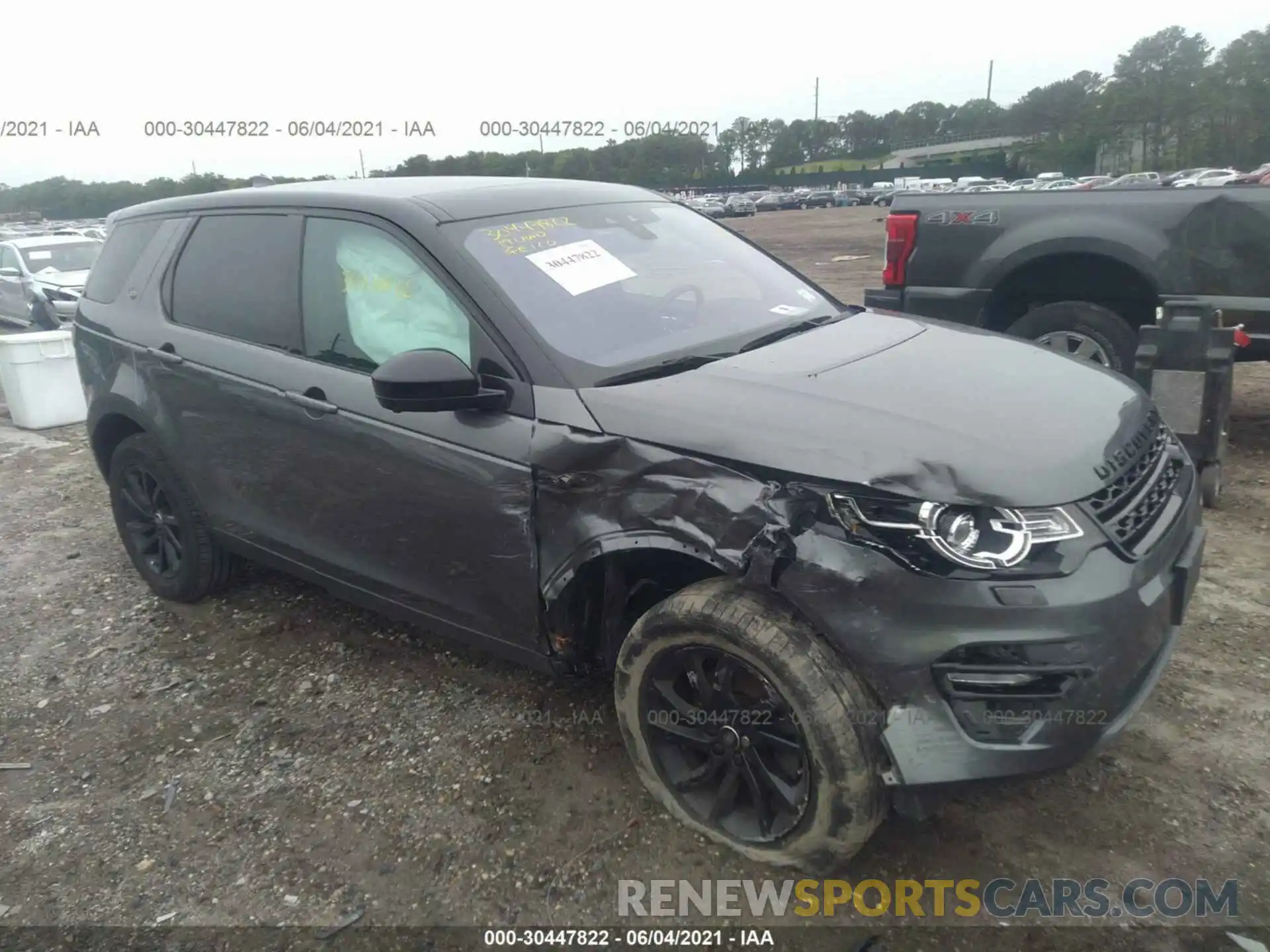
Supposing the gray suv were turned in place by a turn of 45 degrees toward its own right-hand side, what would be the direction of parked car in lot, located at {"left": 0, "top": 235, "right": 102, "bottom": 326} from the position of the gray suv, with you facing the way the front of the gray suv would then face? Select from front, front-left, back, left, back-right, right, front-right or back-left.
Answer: back-right

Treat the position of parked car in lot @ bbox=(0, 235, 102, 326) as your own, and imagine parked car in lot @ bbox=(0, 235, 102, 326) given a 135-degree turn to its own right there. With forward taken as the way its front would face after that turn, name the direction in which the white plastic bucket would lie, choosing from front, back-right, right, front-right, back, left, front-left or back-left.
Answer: left

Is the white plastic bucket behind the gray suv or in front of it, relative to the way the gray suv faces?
behind

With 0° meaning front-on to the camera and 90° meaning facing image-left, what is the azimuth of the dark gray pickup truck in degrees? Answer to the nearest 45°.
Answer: approximately 270°

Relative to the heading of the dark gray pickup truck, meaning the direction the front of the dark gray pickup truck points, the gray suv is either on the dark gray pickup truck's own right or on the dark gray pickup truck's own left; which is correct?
on the dark gray pickup truck's own right

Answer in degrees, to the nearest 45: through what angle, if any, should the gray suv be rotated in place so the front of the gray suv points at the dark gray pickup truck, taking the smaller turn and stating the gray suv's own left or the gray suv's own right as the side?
approximately 90° to the gray suv's own left

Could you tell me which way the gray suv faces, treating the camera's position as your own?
facing the viewer and to the right of the viewer

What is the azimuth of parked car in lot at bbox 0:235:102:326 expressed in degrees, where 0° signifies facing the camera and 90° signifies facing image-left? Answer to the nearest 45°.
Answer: approximately 315°

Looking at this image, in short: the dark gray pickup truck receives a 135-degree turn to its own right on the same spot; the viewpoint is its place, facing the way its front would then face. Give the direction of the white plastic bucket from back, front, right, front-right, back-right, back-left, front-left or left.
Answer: front-right

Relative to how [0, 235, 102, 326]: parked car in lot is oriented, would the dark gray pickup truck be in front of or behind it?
in front
